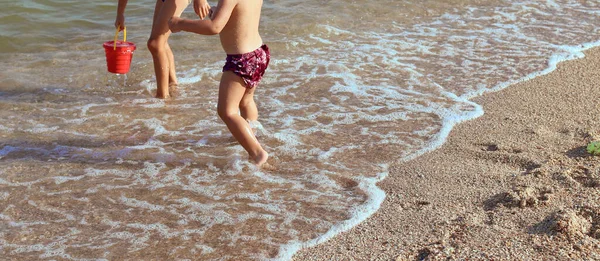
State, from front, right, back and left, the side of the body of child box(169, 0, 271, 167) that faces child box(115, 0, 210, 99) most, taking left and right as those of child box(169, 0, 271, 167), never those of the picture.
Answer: front

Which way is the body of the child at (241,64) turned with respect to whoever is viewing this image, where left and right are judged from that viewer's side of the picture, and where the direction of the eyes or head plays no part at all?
facing away from the viewer and to the left of the viewer
